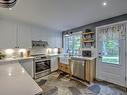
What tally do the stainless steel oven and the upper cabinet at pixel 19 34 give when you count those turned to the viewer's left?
0

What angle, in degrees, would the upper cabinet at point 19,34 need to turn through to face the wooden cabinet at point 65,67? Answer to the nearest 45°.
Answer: approximately 45° to its left

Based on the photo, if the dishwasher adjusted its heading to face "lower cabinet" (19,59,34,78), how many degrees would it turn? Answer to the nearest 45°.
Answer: approximately 45° to its right

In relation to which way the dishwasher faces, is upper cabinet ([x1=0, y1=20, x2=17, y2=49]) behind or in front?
in front

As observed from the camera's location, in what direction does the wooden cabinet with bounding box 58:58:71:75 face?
facing the viewer and to the left of the viewer

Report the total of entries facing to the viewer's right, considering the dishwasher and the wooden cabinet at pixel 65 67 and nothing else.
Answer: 0

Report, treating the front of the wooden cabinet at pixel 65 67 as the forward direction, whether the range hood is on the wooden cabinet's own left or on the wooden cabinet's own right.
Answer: on the wooden cabinet's own right

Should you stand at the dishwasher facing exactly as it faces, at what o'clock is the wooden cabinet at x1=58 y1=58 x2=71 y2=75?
The wooden cabinet is roughly at 3 o'clock from the dishwasher.

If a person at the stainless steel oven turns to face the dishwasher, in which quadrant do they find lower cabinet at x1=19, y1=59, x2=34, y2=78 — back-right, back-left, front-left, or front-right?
back-right

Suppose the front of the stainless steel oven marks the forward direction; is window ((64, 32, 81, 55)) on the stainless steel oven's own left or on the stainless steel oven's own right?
on the stainless steel oven's own left

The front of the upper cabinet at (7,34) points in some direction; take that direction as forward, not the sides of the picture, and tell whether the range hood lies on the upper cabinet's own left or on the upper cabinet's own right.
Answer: on the upper cabinet's own left

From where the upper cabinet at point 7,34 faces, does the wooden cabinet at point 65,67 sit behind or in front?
in front

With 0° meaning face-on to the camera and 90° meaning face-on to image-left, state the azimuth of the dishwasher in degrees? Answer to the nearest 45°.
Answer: approximately 45°

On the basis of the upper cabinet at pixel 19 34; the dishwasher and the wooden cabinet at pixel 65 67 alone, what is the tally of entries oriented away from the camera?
0

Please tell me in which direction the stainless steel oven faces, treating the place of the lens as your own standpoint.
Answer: facing the viewer and to the right of the viewer
